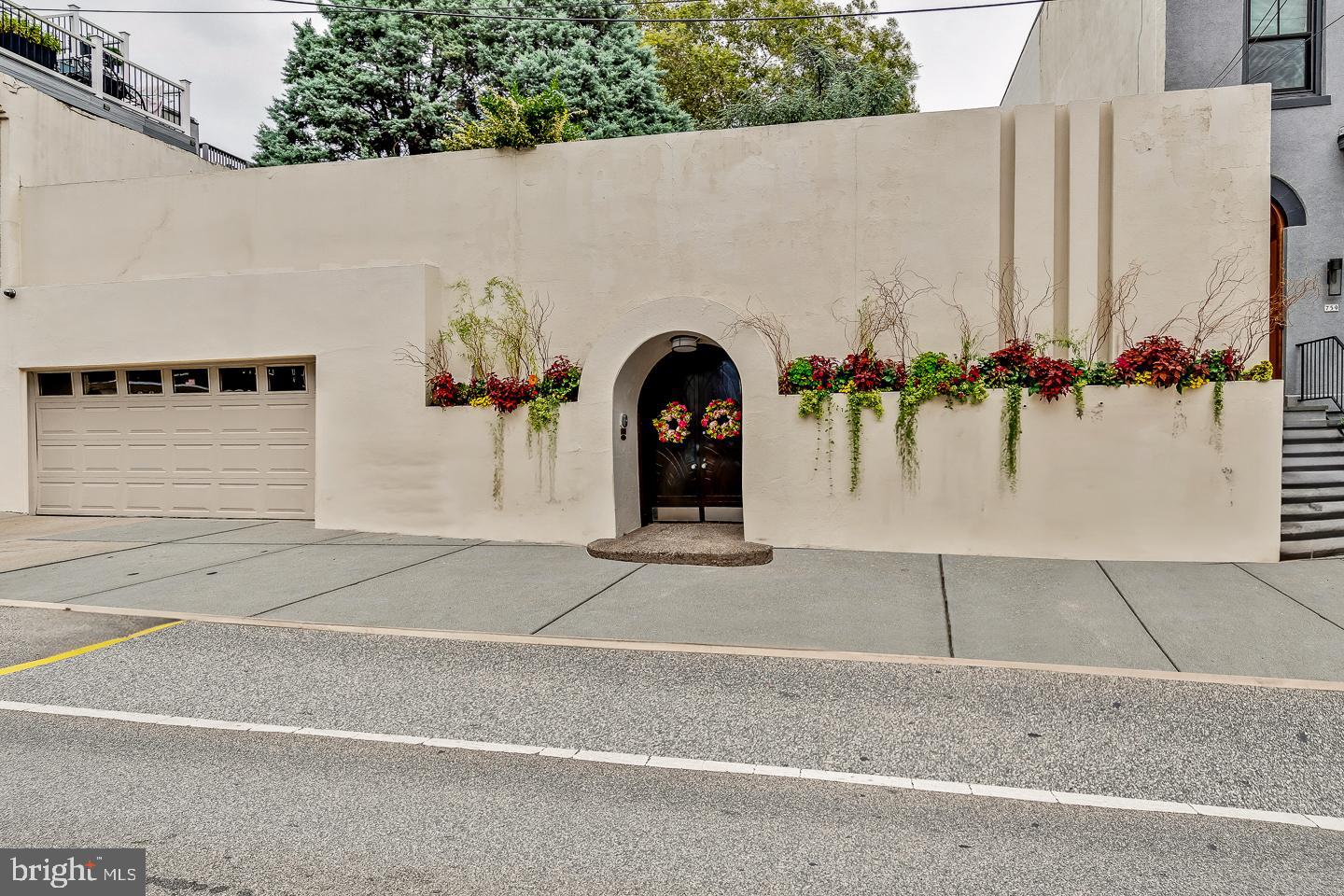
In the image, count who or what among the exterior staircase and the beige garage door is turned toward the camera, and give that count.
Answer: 2

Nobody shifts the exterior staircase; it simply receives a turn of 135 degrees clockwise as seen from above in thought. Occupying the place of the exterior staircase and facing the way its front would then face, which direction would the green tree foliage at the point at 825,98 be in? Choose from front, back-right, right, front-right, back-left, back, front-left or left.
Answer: front

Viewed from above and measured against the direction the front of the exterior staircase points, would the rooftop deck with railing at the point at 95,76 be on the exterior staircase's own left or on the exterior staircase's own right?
on the exterior staircase's own right

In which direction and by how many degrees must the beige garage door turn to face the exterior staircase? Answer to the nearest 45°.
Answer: approximately 45° to its left

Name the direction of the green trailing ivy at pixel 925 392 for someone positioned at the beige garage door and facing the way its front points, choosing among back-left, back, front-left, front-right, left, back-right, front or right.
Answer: front-left

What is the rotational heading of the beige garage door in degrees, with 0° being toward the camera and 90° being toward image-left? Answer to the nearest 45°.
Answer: approximately 0°

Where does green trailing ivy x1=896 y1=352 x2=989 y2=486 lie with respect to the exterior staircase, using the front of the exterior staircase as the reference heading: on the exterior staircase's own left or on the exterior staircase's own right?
on the exterior staircase's own right
